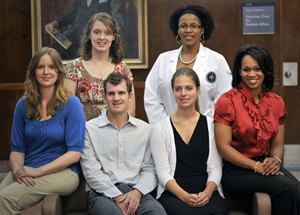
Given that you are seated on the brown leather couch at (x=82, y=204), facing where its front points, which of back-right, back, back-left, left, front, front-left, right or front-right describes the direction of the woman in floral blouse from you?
back

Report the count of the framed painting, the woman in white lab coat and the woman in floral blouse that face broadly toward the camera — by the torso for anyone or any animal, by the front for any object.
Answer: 3

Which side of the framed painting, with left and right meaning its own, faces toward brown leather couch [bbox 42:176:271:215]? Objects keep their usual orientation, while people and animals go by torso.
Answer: front

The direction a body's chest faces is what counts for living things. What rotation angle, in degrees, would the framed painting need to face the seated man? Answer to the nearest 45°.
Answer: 0° — it already faces them

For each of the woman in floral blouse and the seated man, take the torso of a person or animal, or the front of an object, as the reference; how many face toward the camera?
2

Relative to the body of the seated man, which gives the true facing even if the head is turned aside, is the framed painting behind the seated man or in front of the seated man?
behind

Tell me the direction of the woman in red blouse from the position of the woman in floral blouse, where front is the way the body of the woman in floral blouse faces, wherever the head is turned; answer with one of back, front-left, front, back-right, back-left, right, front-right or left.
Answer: front-left

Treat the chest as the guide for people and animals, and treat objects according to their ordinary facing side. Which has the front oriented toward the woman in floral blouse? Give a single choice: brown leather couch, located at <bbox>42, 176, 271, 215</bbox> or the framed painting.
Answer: the framed painting

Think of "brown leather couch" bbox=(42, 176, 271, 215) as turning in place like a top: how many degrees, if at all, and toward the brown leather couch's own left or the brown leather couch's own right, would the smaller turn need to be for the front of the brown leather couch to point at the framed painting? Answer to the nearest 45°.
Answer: approximately 180°
